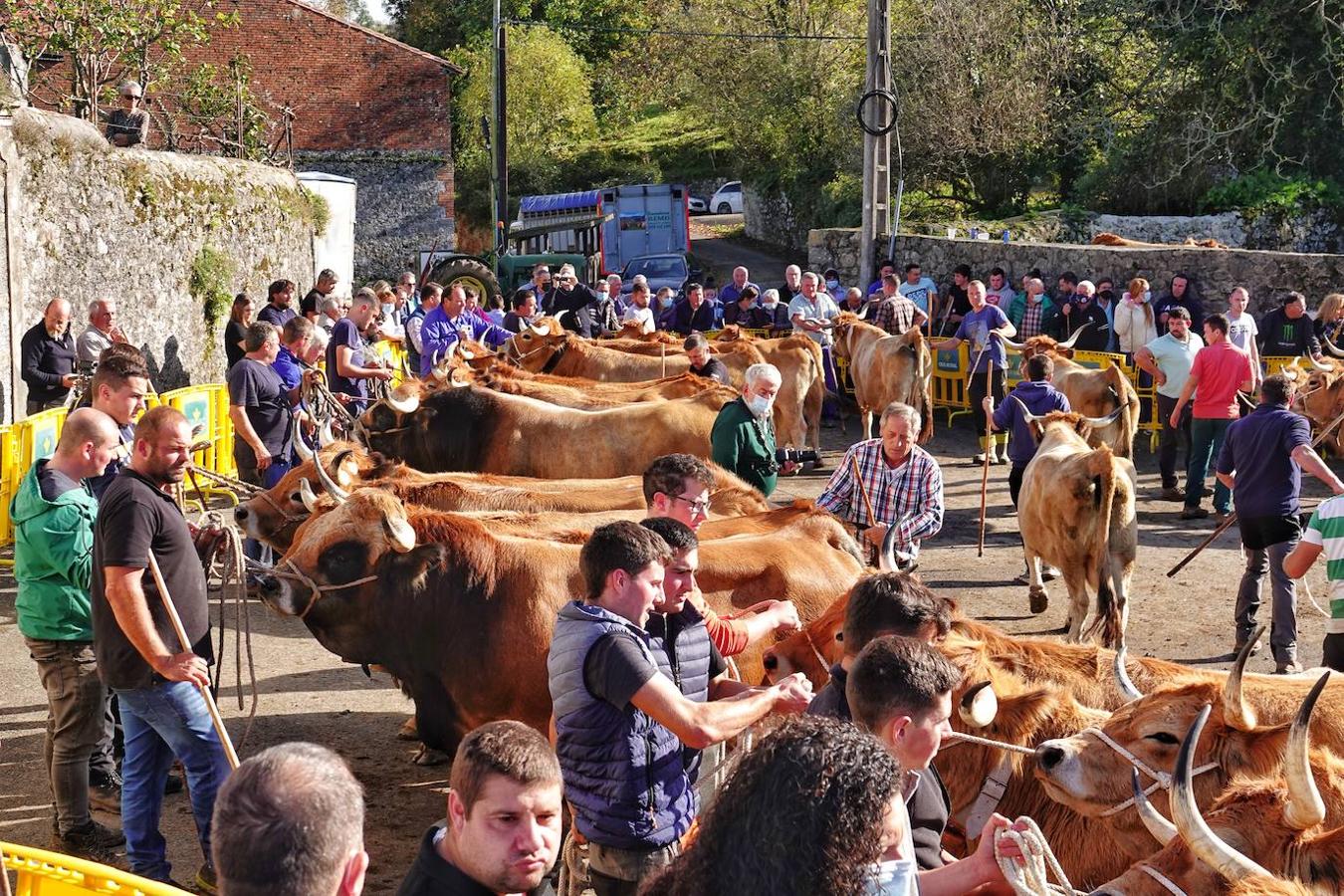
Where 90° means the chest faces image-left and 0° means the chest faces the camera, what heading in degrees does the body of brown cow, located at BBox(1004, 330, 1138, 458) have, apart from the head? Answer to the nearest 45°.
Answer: approximately 135°

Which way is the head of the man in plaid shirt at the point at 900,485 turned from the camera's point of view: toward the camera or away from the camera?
toward the camera

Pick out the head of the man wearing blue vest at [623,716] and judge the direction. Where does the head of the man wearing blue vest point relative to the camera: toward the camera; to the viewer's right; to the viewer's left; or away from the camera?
to the viewer's right

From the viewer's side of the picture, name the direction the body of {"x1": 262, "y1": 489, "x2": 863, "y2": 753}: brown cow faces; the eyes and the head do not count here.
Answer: to the viewer's left

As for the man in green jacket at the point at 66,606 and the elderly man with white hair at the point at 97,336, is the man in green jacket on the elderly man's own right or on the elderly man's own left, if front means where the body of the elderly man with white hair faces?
on the elderly man's own right

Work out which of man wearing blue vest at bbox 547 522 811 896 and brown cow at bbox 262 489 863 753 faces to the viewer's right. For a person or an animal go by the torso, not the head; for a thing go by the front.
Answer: the man wearing blue vest

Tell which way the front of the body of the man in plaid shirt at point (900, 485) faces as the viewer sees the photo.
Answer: toward the camera

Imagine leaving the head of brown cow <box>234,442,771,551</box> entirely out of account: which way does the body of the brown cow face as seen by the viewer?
to the viewer's left

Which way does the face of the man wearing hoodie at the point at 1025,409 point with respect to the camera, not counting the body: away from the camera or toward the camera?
away from the camera

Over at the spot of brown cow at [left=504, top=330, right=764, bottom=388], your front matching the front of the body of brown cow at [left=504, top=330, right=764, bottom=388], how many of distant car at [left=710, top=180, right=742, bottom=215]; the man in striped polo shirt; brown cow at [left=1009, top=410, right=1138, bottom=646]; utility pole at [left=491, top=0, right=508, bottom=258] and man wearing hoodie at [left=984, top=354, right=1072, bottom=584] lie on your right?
2

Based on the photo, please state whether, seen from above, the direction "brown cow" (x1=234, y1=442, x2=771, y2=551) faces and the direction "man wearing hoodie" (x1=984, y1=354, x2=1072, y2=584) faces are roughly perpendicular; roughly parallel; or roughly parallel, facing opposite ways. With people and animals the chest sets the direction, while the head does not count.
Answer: roughly perpendicular

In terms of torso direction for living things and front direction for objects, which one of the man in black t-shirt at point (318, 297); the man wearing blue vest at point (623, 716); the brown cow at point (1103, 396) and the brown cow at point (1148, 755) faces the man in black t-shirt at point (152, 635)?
the brown cow at point (1148, 755)

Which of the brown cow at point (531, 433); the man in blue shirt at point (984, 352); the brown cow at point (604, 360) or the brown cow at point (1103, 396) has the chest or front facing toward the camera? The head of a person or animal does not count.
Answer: the man in blue shirt

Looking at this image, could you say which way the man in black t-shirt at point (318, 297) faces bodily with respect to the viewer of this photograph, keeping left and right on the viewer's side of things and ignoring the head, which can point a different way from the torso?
facing to the right of the viewer

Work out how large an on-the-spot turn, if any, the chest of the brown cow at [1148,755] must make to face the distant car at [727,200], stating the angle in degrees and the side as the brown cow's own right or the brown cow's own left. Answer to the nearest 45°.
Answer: approximately 90° to the brown cow's own right

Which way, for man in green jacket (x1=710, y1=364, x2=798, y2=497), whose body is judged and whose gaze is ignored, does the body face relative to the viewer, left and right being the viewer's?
facing the viewer and to the right of the viewer
